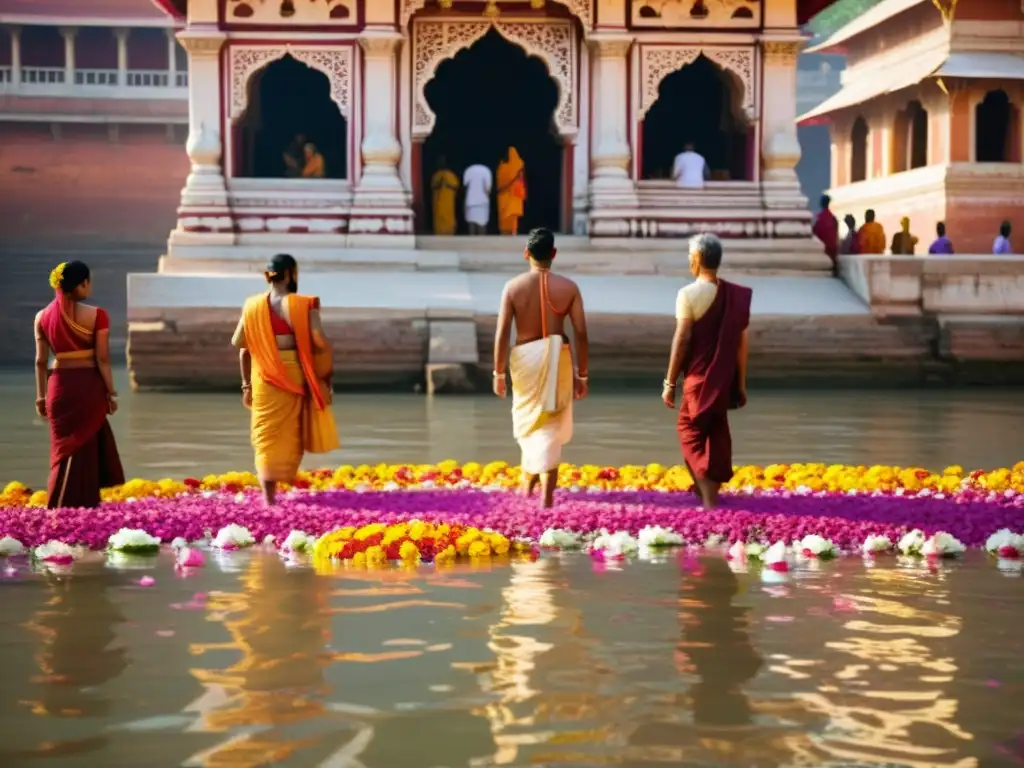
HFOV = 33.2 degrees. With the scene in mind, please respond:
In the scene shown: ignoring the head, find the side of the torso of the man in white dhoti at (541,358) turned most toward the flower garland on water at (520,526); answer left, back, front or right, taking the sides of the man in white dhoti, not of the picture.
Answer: back

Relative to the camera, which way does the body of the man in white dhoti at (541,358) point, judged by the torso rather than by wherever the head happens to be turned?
away from the camera

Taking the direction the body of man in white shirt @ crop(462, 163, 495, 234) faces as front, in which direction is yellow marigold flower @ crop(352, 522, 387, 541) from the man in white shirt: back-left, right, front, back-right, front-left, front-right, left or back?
back

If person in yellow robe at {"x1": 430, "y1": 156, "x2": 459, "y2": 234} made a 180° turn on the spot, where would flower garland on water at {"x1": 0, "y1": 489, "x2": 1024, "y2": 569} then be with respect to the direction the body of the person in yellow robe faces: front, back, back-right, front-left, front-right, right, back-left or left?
front

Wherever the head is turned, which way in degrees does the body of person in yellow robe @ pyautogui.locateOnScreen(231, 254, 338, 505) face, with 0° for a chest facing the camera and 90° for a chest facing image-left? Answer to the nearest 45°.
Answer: approximately 180°

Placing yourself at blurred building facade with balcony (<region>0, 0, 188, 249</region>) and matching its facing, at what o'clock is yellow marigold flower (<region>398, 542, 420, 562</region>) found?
The yellow marigold flower is roughly at 12 o'clock from the blurred building facade with balcony.

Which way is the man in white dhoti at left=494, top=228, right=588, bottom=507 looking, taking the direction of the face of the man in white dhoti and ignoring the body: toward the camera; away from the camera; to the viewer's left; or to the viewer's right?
away from the camera

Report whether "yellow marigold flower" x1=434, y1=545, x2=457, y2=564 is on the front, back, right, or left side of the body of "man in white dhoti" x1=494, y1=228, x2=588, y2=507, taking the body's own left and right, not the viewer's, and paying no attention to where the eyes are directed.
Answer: back

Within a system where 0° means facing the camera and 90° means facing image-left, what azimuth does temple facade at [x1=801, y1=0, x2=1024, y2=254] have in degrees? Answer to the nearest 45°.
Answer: approximately 45°

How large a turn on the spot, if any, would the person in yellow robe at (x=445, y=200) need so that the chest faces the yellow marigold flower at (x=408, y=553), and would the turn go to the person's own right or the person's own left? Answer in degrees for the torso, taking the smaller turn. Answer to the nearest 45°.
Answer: approximately 180°

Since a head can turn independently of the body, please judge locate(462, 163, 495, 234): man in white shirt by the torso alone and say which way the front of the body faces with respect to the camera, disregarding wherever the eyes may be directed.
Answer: away from the camera

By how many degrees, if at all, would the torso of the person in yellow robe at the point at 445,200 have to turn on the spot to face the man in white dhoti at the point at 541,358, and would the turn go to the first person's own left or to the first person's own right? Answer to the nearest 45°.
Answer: approximately 180°

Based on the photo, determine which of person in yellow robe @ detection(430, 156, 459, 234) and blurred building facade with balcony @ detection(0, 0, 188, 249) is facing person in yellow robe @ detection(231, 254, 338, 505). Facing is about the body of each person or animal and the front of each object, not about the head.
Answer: the blurred building facade with balcony

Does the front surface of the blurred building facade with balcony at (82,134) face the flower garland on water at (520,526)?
yes

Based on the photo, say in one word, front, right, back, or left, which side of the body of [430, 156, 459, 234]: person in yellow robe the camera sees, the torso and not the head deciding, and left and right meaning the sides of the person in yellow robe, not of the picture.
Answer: back
